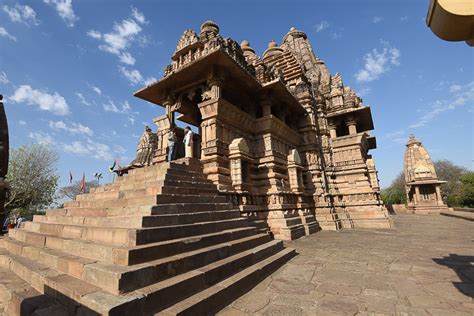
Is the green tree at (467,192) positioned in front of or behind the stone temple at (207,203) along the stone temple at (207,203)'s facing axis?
behind

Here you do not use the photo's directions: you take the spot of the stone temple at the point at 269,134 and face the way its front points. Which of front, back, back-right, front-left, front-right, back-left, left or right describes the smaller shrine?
back

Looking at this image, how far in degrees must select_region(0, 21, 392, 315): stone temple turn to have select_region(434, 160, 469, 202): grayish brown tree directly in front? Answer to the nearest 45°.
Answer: approximately 180°

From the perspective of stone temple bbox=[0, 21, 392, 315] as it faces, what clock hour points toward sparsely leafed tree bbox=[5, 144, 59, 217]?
The sparsely leafed tree is roughly at 3 o'clock from the stone temple.

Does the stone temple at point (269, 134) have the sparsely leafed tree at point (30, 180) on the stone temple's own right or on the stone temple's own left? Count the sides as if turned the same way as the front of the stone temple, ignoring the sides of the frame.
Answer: on the stone temple's own right

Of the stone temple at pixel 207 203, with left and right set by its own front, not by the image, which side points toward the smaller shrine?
back

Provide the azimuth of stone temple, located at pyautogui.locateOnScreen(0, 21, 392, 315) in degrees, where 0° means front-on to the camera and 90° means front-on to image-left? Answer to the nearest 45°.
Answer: approximately 45°

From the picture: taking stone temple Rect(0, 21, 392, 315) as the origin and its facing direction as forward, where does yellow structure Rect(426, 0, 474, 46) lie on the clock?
The yellow structure is roughly at 10 o'clock from the stone temple.

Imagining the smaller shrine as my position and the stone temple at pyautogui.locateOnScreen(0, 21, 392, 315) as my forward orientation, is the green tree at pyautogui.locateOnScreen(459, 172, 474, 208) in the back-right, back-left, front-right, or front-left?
back-left

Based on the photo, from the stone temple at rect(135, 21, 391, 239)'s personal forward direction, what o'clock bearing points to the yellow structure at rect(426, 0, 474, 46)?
The yellow structure is roughly at 10 o'clock from the stone temple.
